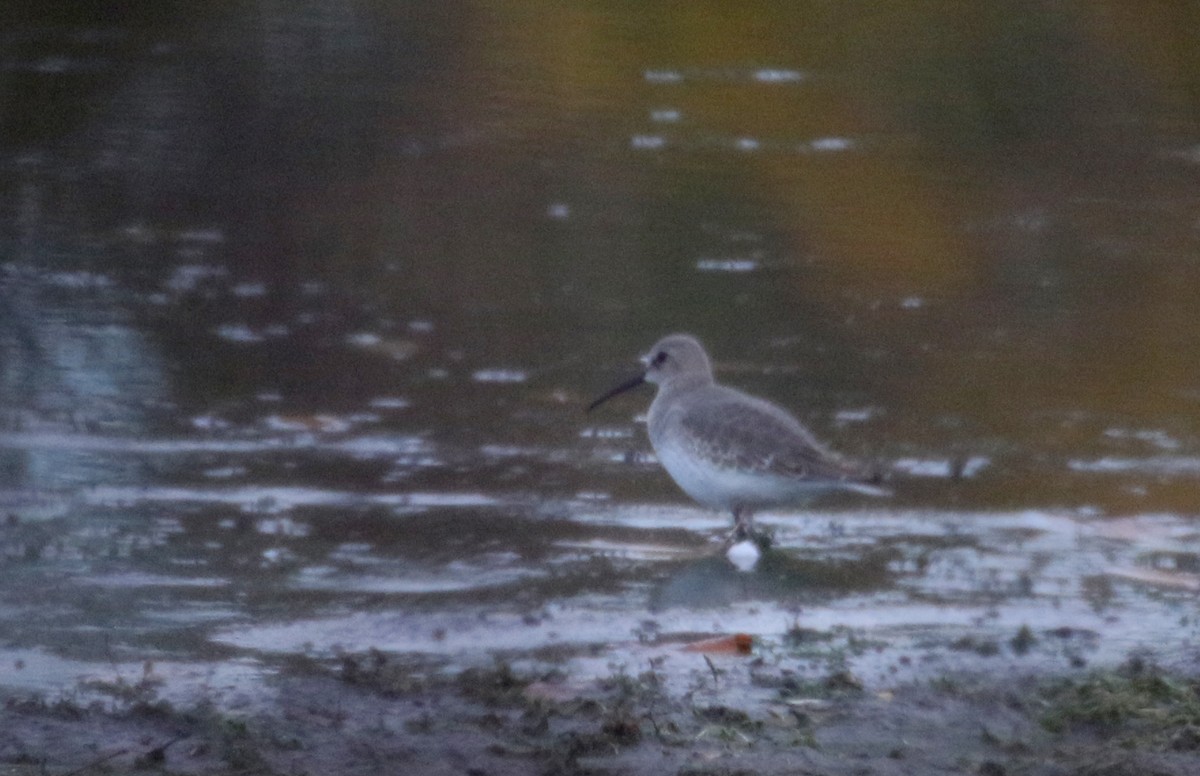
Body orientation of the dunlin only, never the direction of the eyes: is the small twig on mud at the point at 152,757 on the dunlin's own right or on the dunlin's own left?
on the dunlin's own left

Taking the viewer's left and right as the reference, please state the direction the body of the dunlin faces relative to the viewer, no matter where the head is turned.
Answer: facing to the left of the viewer

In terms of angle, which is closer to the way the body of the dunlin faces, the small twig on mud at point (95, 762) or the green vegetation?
the small twig on mud

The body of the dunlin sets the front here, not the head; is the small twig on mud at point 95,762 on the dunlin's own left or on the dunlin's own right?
on the dunlin's own left

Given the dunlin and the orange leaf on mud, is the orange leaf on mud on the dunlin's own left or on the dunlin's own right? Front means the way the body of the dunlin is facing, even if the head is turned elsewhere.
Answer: on the dunlin's own left

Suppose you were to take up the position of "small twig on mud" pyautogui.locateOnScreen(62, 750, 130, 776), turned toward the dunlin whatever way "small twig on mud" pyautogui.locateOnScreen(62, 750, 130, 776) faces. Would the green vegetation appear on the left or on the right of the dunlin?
right

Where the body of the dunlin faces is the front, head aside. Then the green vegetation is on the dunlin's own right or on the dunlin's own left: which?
on the dunlin's own left

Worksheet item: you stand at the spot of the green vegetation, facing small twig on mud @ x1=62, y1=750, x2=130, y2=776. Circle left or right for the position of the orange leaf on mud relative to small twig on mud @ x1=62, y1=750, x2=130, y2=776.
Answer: right
